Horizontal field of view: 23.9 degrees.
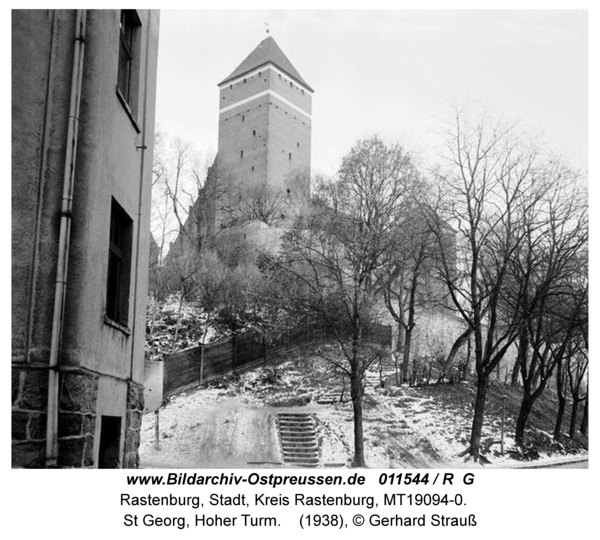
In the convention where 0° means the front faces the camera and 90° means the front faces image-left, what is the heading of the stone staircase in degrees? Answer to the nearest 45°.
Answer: approximately 0°

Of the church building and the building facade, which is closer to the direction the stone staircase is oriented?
the building facade

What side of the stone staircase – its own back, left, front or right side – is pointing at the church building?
back
